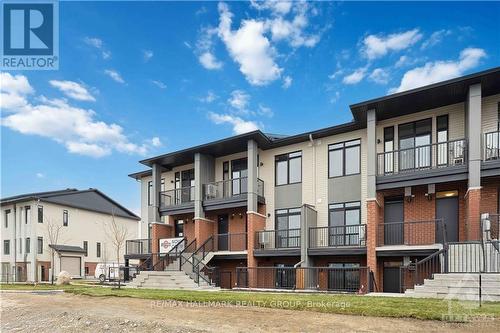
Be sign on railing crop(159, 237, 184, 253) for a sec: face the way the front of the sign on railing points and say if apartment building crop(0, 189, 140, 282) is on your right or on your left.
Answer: on your right

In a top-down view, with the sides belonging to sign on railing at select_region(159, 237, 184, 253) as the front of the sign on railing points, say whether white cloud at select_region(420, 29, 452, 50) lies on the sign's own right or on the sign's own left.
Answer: on the sign's own left

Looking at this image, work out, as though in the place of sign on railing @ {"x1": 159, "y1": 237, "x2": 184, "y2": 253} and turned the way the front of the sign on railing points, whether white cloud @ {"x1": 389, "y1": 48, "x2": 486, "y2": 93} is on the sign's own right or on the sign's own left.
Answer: on the sign's own left

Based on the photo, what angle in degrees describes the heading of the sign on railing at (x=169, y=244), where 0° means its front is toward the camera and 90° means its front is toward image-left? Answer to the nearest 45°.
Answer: approximately 45°
